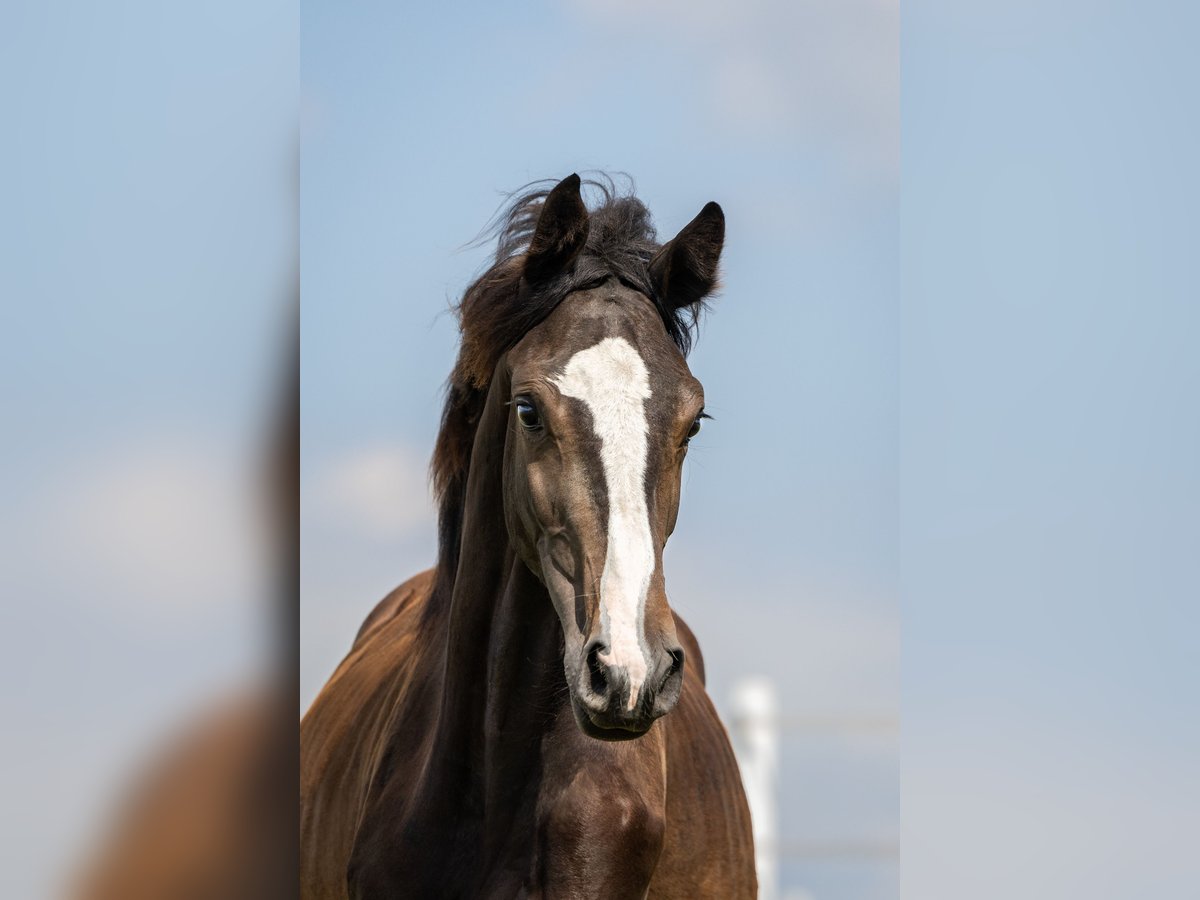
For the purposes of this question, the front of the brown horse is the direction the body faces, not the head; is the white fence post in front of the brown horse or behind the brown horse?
behind

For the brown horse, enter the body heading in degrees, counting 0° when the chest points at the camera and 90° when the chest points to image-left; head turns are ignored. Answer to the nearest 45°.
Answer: approximately 0°
